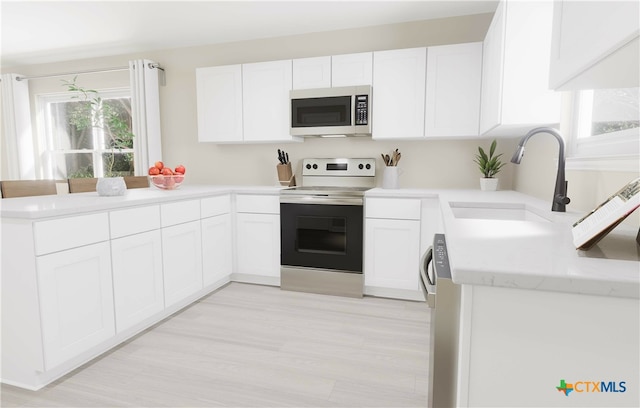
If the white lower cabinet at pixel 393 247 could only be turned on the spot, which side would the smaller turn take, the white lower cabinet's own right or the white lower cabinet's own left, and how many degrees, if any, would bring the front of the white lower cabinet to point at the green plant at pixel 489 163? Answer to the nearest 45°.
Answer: approximately 90° to the white lower cabinet's own left

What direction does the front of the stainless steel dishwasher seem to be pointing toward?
to the viewer's left

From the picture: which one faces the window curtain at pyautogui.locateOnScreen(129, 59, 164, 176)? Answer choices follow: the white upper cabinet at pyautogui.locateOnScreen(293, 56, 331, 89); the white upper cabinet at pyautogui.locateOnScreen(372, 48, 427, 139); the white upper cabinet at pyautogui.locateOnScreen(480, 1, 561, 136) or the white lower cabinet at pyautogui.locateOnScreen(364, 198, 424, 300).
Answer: the white upper cabinet at pyautogui.locateOnScreen(480, 1, 561, 136)

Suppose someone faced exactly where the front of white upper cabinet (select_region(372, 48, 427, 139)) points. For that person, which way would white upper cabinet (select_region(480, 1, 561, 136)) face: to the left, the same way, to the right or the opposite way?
to the right

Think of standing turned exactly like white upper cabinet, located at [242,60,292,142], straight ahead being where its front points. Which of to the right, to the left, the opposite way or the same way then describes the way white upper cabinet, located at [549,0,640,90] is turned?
to the right

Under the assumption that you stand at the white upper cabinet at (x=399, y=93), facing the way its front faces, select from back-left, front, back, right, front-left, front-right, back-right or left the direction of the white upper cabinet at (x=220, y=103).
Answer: right

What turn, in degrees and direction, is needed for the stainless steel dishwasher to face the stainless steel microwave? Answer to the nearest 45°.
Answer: approximately 45° to its right

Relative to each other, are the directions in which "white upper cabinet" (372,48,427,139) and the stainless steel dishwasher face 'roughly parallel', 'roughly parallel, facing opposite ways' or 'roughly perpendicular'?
roughly perpendicular

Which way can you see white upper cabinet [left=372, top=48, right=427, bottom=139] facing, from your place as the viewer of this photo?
facing the viewer

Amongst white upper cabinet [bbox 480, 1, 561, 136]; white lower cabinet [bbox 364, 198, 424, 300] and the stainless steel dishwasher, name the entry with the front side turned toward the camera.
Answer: the white lower cabinet

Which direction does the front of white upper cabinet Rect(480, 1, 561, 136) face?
to the viewer's left

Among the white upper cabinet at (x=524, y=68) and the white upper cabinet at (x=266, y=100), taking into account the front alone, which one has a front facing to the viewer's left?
the white upper cabinet at (x=524, y=68)

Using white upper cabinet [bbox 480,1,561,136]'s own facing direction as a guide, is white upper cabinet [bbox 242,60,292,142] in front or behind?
in front
